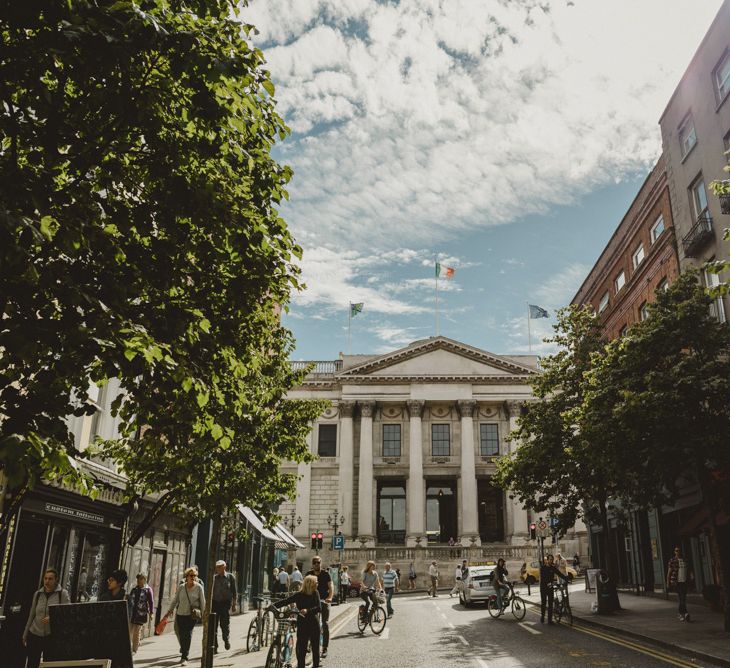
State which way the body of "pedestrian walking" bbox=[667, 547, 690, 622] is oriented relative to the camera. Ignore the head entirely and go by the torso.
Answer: toward the camera

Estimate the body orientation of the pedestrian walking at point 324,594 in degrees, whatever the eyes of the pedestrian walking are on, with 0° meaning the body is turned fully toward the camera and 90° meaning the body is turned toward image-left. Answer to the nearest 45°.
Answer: approximately 0°

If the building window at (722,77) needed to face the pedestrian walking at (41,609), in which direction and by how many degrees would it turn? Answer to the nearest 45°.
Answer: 0° — it already faces them

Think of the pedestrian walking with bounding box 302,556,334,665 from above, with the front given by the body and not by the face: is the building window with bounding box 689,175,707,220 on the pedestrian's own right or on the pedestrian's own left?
on the pedestrian's own left

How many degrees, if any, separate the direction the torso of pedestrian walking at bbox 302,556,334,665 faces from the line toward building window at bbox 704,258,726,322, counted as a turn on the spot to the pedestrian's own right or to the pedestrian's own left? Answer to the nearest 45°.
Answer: approximately 90° to the pedestrian's own left

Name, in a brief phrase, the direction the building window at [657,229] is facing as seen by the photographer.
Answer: facing the viewer and to the left of the viewer

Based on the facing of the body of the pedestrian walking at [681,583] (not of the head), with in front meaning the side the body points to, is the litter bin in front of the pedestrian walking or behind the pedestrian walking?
behind

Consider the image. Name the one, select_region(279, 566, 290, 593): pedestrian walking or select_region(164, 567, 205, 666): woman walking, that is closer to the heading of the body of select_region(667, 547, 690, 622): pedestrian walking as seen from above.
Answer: the woman walking

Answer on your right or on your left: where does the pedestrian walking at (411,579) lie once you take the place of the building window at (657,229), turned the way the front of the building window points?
on your right

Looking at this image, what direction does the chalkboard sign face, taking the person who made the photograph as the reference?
facing the viewer
